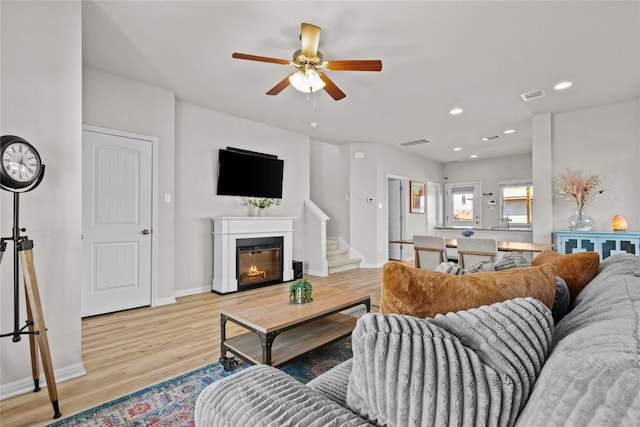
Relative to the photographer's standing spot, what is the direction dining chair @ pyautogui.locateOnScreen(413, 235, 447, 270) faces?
facing away from the viewer

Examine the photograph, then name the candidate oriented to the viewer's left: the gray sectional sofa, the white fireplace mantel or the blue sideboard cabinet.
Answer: the gray sectional sofa

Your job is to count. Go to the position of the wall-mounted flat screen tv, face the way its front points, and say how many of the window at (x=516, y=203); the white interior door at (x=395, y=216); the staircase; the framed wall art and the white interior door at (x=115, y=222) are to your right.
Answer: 1

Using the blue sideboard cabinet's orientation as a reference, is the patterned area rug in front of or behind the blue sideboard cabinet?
in front

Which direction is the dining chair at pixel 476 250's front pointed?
away from the camera

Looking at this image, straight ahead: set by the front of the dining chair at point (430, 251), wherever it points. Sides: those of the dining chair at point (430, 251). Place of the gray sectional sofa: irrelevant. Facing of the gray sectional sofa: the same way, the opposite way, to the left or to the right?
to the left

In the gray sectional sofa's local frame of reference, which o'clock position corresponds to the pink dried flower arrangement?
The pink dried flower arrangement is roughly at 4 o'clock from the gray sectional sofa.

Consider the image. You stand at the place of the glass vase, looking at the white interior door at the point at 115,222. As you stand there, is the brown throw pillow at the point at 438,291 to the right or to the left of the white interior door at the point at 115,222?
left

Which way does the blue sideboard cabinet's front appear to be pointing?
toward the camera

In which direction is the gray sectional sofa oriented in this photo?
to the viewer's left

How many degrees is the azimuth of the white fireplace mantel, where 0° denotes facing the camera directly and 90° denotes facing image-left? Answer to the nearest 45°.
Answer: approximately 315°

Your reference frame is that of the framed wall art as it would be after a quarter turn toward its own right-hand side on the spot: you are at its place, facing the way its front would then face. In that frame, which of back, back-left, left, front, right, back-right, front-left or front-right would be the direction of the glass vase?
left

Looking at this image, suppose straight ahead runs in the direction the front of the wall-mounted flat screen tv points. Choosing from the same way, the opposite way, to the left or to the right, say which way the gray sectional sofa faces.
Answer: the opposite way

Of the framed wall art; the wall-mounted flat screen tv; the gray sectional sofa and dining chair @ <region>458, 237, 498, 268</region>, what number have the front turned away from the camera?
1

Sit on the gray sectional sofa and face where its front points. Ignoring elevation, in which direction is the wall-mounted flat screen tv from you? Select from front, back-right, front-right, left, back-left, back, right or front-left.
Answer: front-right

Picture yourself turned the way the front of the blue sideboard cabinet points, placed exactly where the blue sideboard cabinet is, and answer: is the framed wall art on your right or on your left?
on your right

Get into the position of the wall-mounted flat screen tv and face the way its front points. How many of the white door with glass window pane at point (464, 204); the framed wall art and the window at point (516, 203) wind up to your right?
0

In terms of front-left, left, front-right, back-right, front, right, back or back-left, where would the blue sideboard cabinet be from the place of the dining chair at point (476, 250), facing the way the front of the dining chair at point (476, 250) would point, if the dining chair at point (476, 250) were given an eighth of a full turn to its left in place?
right

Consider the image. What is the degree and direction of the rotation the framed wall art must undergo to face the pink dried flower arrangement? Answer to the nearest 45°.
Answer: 0° — it already faces it

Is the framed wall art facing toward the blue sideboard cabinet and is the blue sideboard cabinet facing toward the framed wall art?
no

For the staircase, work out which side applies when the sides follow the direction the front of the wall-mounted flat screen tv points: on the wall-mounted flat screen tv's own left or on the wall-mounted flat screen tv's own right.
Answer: on the wall-mounted flat screen tv's own left

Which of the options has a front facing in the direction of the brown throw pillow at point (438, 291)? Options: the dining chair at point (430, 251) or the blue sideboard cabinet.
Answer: the blue sideboard cabinet
